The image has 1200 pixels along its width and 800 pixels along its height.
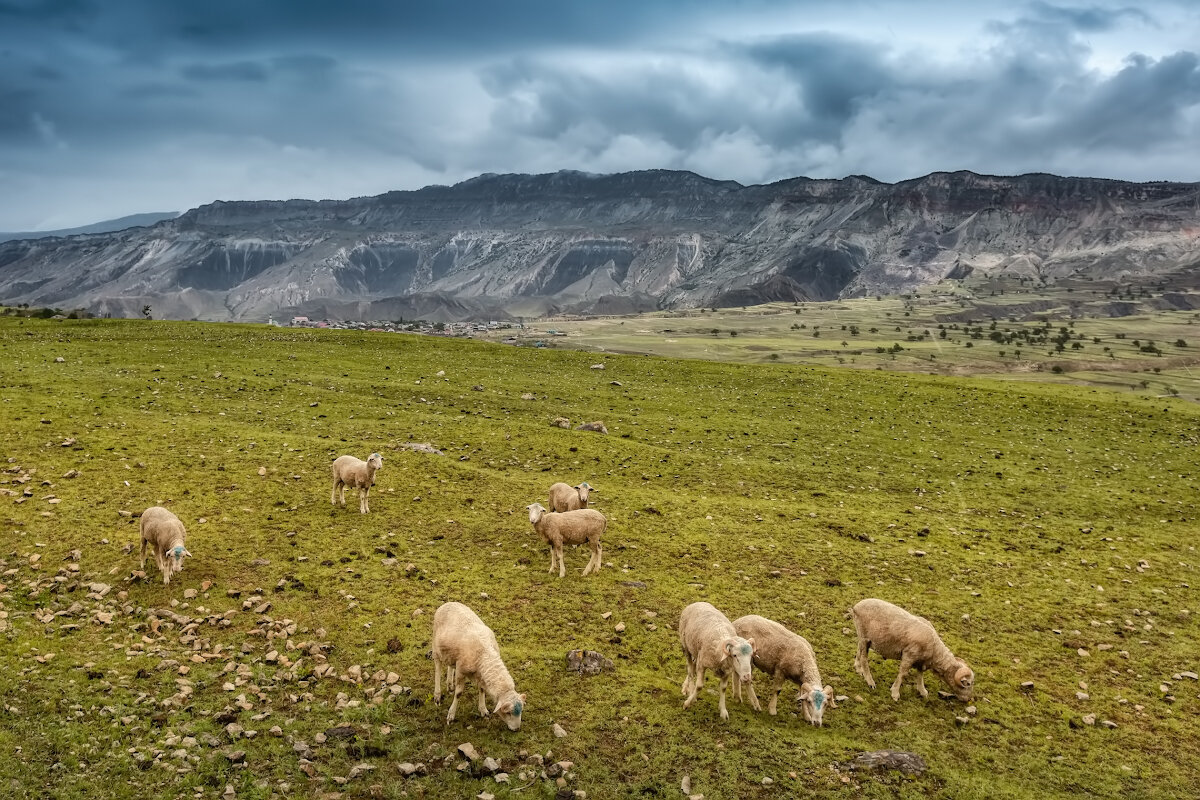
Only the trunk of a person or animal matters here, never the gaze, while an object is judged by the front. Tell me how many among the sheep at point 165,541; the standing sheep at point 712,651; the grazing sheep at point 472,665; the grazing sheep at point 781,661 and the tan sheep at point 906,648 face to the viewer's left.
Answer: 0

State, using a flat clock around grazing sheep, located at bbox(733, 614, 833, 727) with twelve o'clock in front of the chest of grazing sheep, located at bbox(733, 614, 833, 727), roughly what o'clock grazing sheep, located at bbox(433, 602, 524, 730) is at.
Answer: grazing sheep, located at bbox(433, 602, 524, 730) is roughly at 4 o'clock from grazing sheep, located at bbox(733, 614, 833, 727).

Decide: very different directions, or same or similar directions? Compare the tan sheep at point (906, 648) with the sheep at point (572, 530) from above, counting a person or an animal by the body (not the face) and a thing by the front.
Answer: very different directions

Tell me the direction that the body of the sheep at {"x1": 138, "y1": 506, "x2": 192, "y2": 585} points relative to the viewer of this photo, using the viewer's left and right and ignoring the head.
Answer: facing the viewer and to the right of the viewer

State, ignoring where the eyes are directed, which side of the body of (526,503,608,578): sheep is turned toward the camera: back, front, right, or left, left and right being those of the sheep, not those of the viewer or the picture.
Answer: left

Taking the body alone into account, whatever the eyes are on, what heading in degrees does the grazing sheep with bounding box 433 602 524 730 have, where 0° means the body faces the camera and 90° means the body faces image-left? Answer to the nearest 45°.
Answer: approximately 315°

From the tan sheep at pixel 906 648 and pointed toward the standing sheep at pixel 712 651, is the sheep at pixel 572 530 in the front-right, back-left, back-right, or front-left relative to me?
front-right

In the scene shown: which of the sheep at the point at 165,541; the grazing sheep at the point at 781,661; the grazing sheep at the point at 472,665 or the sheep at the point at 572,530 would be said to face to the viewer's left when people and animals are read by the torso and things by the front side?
the sheep at the point at 572,530

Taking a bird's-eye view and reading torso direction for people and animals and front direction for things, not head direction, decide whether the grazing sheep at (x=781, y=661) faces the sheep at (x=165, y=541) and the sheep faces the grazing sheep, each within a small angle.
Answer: no

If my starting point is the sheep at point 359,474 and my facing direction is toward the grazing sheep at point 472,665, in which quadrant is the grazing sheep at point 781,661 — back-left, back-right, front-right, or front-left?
front-left

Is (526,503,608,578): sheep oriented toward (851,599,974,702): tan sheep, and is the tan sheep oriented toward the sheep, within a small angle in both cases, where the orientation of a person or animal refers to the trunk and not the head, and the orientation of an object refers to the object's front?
no

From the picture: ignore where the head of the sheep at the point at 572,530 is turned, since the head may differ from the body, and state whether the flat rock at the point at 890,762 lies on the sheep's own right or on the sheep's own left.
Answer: on the sheep's own left

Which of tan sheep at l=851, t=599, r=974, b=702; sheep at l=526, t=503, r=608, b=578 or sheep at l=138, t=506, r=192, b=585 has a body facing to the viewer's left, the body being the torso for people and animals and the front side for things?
sheep at l=526, t=503, r=608, b=578

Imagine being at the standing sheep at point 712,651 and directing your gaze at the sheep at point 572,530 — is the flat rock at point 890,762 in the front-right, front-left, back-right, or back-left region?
back-right

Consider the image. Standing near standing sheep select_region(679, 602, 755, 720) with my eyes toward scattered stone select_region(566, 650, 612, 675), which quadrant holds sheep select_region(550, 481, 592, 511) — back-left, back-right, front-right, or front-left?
front-right

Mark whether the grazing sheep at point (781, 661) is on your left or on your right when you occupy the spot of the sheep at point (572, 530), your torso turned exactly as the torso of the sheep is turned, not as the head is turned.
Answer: on your left

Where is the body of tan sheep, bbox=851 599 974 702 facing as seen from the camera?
to the viewer's right

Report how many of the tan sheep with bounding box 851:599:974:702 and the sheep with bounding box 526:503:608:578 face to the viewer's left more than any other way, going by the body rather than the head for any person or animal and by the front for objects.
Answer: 1
